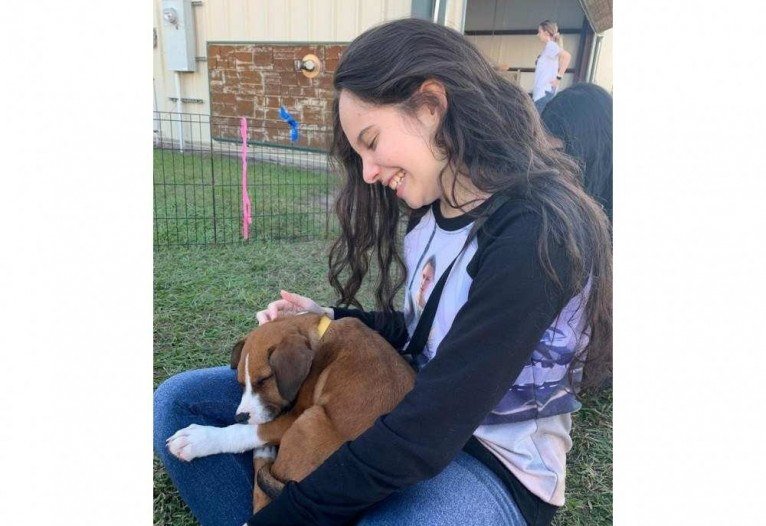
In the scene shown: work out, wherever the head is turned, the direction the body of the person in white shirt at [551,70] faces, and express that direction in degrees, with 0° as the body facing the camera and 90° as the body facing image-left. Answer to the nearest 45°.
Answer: approximately 90°

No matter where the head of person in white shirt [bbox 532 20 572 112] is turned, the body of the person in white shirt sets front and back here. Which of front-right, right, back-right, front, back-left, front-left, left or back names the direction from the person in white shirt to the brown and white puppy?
left

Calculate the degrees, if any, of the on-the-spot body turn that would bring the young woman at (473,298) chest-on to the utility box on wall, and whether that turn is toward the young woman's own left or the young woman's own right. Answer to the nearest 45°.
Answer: approximately 45° to the young woman's own right

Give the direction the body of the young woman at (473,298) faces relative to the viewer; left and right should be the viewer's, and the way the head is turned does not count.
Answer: facing to the left of the viewer

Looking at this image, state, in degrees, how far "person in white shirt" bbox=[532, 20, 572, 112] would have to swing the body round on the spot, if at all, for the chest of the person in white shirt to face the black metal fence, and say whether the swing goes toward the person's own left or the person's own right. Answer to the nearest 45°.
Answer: approximately 45° to the person's own left

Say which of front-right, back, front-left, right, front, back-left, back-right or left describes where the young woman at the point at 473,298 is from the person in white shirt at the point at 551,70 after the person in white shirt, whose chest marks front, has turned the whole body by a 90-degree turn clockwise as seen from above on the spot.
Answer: back
